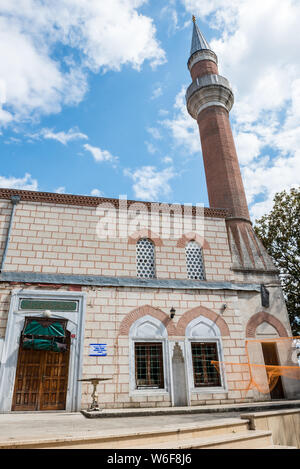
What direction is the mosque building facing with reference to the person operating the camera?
facing the viewer
